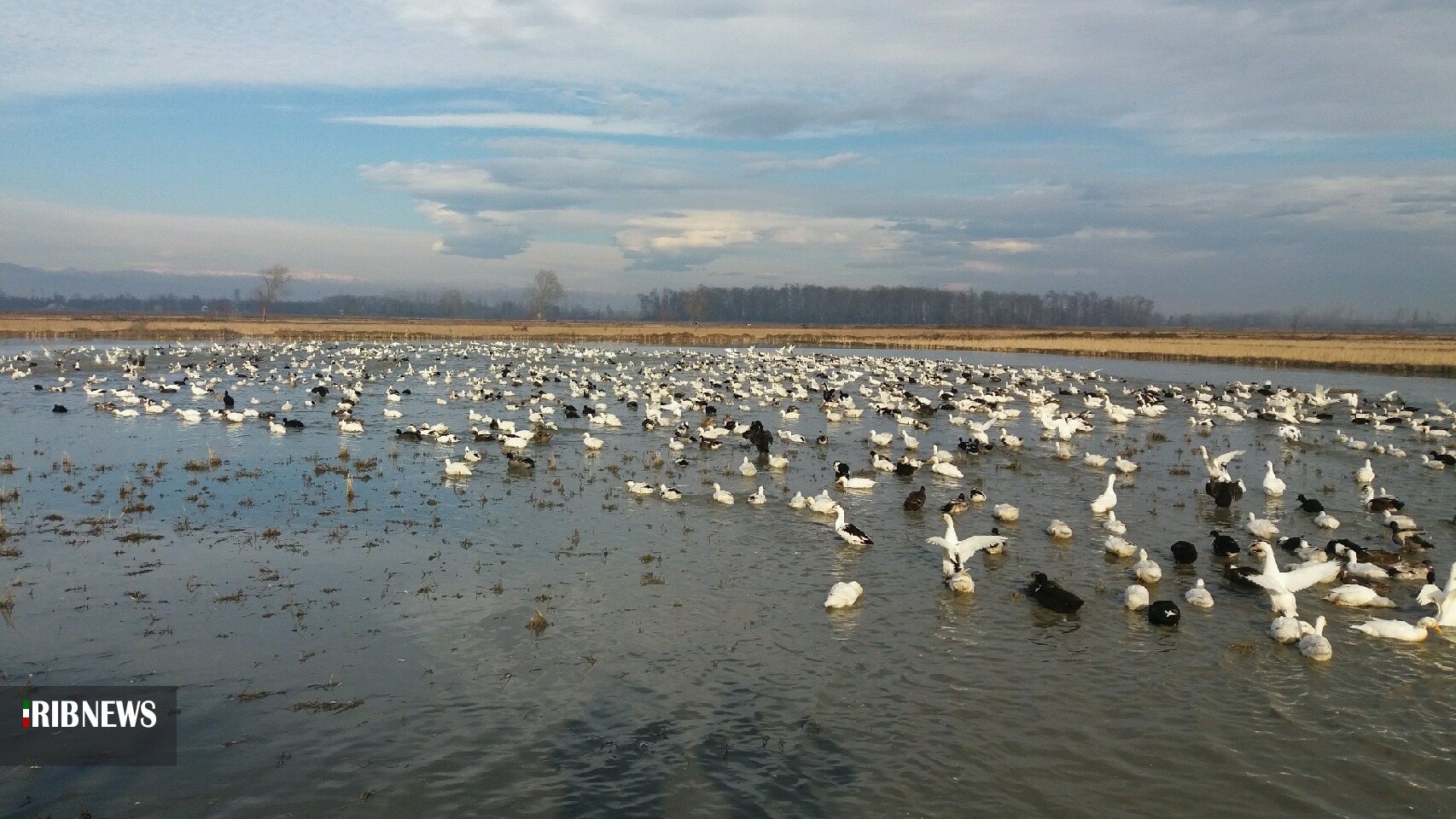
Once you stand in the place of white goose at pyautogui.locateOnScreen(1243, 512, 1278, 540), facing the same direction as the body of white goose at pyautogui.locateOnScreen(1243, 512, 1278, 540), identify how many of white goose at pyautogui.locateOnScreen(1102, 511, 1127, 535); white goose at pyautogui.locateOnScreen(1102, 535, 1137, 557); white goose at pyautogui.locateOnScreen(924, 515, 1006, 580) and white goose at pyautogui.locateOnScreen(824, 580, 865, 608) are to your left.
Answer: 4

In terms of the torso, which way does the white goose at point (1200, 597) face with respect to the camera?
away from the camera

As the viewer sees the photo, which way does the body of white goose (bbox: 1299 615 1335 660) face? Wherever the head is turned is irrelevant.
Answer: away from the camera

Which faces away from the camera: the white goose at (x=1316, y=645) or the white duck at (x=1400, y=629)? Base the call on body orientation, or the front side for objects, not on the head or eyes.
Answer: the white goose at (x=1316, y=645)

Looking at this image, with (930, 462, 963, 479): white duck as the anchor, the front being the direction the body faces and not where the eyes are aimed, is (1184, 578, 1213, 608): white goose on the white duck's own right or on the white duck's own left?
on the white duck's own left
